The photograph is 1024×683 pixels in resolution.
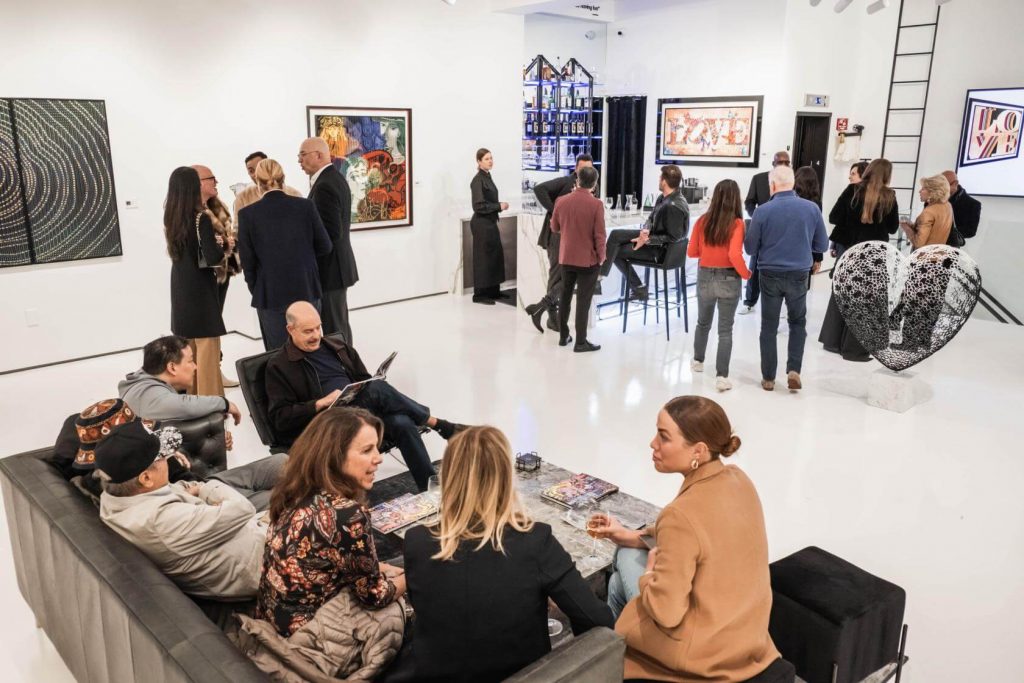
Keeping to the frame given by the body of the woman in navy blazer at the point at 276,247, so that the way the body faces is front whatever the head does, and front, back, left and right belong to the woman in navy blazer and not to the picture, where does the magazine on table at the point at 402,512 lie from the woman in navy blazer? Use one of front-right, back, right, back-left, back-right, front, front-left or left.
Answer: back

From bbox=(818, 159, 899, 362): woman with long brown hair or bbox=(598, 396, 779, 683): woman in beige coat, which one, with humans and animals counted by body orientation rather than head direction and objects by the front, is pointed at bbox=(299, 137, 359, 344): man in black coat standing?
the woman in beige coat

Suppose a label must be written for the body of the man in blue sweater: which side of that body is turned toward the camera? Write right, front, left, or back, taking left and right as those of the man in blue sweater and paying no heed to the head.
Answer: back

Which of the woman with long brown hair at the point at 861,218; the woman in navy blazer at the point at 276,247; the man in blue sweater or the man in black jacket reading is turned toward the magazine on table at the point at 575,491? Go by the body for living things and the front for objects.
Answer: the man in black jacket reading

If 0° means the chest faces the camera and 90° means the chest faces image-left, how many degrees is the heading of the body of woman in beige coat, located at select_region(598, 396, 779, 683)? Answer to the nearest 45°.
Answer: approximately 135°

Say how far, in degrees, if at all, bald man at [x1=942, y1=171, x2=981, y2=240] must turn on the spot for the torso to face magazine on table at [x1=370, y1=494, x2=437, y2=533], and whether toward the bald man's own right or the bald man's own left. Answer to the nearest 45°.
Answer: approximately 90° to the bald man's own left

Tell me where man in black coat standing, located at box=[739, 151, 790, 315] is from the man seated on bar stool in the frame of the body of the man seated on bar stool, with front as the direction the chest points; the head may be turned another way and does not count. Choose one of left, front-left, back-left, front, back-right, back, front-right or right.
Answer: back-right

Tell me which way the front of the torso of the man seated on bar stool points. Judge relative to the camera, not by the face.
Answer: to the viewer's left

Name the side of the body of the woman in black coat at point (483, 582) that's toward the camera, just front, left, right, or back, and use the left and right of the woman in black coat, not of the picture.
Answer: back

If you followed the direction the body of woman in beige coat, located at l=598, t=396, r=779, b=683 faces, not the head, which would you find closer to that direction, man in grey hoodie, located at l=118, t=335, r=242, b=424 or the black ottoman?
the man in grey hoodie

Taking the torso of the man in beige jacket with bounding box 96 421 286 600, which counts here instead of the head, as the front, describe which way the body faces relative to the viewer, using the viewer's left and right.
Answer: facing away from the viewer and to the right of the viewer

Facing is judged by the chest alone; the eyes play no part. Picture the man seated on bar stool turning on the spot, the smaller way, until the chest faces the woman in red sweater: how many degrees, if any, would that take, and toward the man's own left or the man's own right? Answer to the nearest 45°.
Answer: approximately 90° to the man's own left

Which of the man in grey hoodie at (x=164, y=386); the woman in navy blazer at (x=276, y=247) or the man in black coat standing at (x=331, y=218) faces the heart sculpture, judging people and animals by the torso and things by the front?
the man in grey hoodie
